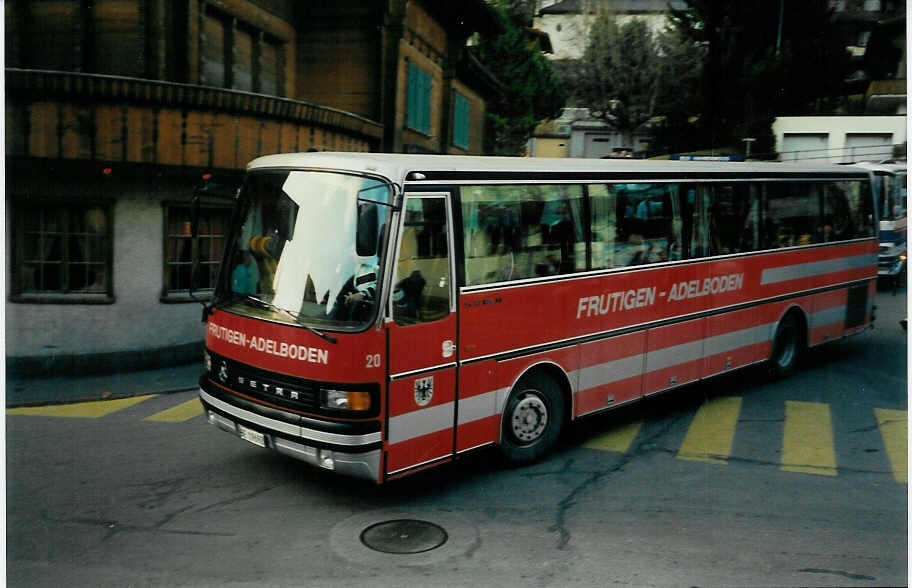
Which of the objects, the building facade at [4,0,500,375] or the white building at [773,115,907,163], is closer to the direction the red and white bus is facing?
the building facade

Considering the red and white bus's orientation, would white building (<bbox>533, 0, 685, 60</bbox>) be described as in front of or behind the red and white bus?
behind

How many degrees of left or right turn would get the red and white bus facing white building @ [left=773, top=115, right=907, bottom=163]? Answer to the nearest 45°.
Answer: approximately 180°

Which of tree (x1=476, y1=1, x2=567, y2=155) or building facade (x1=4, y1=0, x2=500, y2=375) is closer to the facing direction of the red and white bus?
the building facade

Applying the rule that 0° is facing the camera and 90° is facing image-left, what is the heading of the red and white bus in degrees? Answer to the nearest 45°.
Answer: approximately 45°

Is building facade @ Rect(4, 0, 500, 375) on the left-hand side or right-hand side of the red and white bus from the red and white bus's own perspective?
on its right

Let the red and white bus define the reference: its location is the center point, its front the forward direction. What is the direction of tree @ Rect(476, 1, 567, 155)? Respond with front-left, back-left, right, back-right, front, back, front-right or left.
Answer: back-right

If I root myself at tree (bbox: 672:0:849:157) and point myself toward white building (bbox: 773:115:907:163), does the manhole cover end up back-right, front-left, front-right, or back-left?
back-right

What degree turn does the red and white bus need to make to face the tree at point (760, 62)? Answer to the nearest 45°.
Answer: approximately 180°

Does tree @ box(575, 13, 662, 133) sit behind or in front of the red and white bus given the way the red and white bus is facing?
behind
